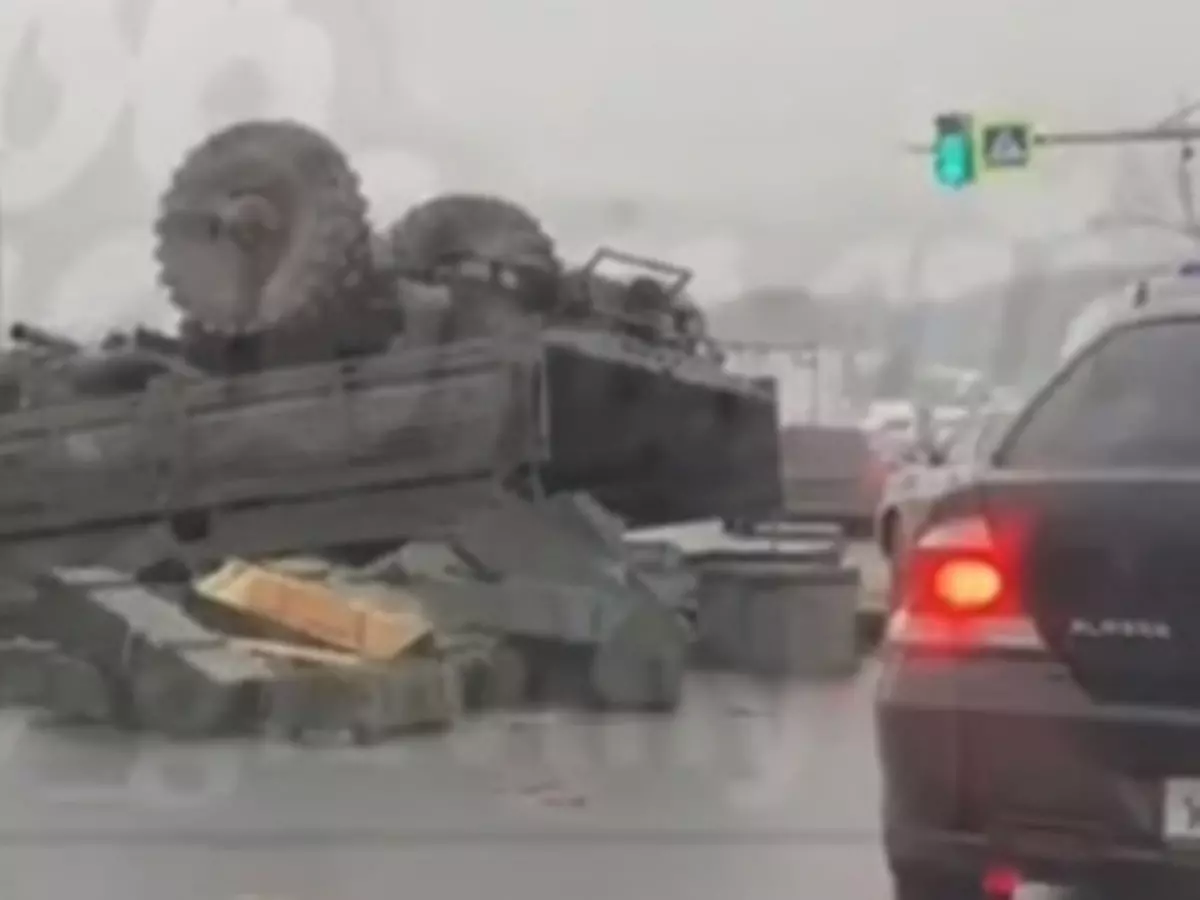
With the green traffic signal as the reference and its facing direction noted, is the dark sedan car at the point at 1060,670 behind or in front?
in front

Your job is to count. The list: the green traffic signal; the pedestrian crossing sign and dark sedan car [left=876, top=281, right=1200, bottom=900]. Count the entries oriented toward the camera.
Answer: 2

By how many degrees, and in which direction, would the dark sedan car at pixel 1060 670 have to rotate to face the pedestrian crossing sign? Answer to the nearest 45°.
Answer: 0° — it already faces it

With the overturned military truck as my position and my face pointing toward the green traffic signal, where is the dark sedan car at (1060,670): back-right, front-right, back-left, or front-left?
back-right

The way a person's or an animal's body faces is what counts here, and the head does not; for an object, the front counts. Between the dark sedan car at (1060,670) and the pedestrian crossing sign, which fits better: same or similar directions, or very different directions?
very different directions

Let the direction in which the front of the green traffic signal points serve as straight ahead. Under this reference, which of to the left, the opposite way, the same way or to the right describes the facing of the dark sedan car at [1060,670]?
the opposite way

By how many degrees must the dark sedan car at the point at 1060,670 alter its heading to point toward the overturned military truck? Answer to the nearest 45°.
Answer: approximately 45° to its left

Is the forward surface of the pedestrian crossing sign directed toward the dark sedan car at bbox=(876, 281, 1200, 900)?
yes

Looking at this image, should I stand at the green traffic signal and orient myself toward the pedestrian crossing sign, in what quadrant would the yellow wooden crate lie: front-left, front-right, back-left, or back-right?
back-right

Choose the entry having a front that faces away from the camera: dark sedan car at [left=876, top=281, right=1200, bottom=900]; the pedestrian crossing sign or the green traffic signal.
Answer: the dark sedan car

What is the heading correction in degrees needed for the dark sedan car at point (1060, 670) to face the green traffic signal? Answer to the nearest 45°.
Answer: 0° — it already faces it

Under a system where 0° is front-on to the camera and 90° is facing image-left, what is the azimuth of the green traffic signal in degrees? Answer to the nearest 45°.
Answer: approximately 0°

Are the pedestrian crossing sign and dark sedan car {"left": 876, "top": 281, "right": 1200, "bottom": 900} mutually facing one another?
yes

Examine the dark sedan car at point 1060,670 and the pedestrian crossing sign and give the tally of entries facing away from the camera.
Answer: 1

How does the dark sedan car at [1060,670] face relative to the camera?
away from the camera
